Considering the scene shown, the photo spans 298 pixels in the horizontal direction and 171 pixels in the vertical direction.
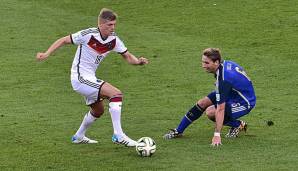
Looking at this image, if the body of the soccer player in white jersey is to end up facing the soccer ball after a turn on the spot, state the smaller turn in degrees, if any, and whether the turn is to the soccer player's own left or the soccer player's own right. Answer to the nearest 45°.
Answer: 0° — they already face it

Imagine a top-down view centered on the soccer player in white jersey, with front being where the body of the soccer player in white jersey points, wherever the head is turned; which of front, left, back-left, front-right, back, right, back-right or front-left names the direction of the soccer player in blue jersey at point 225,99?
front-left

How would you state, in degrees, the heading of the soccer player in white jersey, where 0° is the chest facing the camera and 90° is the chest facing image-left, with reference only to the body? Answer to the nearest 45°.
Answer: approximately 315°

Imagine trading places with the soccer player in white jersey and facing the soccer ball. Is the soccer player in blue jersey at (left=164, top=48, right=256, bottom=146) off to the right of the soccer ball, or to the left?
left

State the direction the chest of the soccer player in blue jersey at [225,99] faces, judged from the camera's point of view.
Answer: to the viewer's left

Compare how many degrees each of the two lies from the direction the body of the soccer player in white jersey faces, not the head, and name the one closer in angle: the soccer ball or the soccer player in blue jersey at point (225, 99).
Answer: the soccer ball

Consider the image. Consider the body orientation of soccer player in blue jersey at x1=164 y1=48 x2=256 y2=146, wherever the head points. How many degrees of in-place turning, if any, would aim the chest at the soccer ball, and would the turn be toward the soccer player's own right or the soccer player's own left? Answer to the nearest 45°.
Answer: approximately 45° to the soccer player's own left

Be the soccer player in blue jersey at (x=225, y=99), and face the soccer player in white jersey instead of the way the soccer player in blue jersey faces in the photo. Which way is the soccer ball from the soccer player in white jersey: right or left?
left

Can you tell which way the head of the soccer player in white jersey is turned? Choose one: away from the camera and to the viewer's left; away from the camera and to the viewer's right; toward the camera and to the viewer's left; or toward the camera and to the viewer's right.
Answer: toward the camera and to the viewer's right
